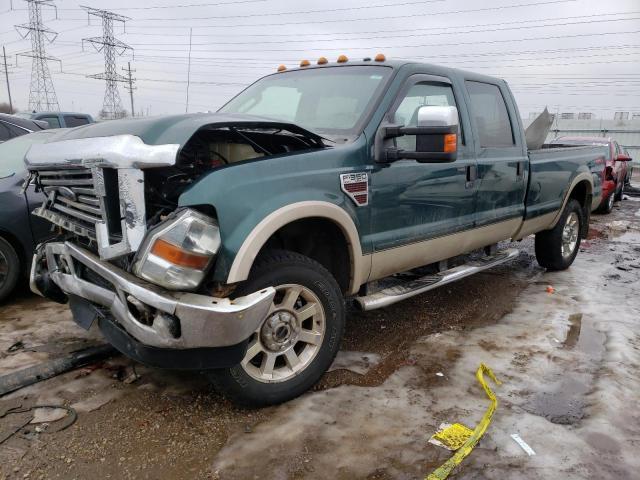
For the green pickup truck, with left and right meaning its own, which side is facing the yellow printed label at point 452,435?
left

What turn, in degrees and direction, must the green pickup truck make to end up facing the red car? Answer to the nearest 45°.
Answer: approximately 180°

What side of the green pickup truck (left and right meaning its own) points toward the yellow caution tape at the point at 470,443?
left

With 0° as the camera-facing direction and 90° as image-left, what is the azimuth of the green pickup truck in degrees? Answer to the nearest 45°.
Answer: approximately 45°
